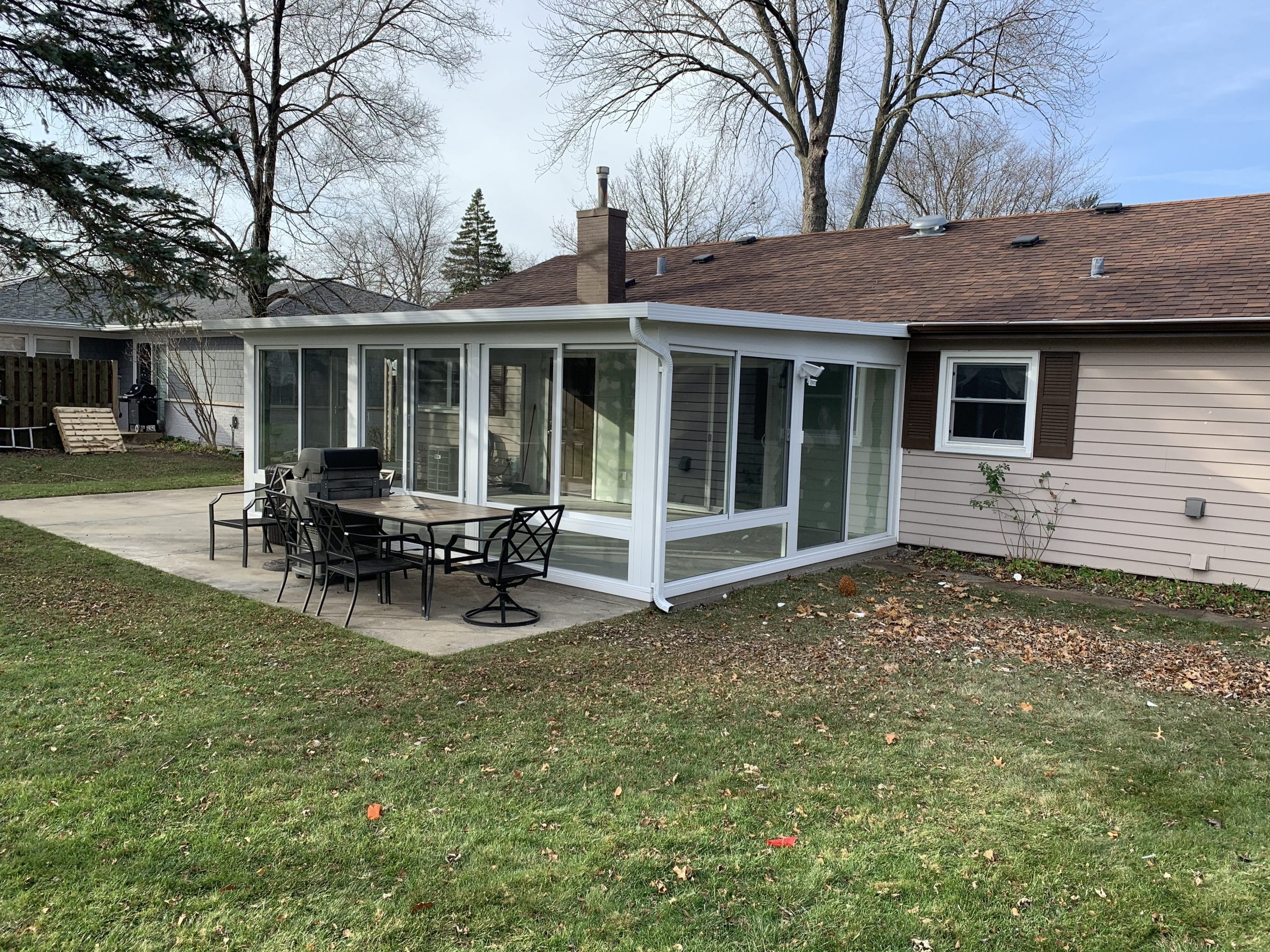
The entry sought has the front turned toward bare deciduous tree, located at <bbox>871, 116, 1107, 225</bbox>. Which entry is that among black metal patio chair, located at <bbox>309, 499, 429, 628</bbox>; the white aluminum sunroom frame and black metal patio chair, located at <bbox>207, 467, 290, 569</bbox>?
black metal patio chair, located at <bbox>309, 499, 429, 628</bbox>

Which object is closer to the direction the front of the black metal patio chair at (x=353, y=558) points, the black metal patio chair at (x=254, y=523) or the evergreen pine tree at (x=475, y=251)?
the evergreen pine tree

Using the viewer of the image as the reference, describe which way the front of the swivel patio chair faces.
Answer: facing away from the viewer and to the left of the viewer

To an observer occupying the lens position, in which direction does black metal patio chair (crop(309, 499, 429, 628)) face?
facing away from the viewer and to the right of the viewer

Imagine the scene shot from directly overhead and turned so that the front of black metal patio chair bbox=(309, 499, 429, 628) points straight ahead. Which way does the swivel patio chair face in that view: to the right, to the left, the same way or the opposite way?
to the left

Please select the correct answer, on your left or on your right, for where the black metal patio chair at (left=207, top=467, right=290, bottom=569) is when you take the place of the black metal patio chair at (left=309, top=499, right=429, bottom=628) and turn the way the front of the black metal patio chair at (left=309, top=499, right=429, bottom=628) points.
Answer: on your left

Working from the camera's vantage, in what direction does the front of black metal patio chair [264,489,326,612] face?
facing away from the viewer and to the right of the viewer
